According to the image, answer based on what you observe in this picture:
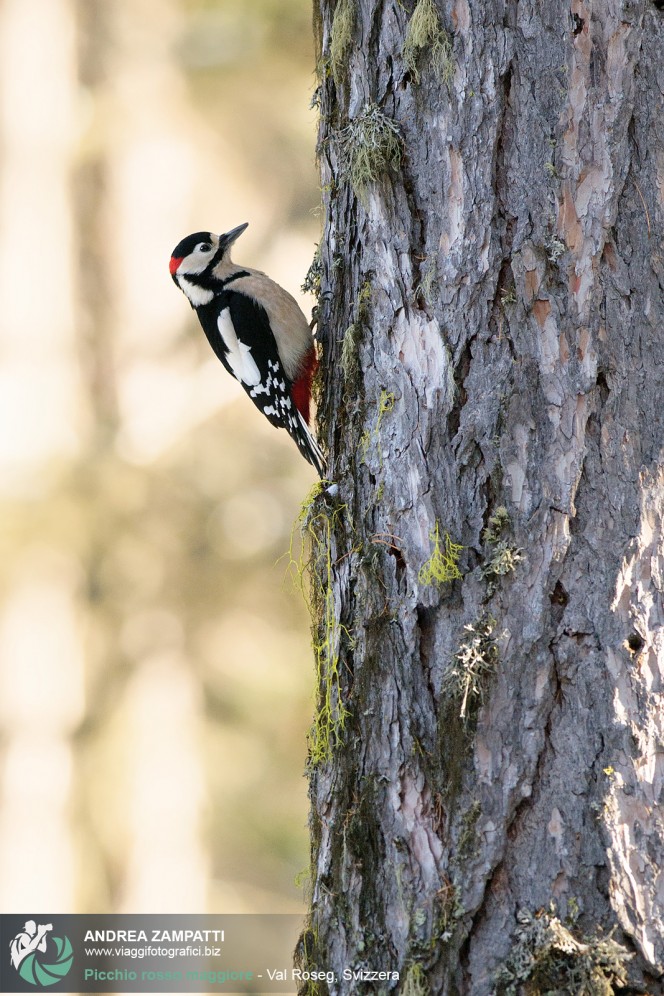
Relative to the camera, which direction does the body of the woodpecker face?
to the viewer's right
